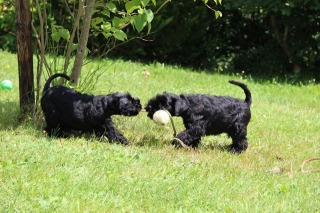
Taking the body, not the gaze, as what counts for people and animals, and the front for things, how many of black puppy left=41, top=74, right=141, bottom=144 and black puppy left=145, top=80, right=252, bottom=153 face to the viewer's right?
1

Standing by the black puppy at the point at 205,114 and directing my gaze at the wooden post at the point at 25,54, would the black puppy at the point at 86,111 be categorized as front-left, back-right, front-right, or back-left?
front-left

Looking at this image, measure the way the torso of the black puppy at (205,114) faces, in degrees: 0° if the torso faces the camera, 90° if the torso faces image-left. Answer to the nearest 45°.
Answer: approximately 90°

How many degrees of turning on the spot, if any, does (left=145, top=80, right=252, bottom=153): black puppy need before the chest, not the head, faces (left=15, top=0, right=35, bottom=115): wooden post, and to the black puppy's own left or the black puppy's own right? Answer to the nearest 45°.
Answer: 0° — it already faces it

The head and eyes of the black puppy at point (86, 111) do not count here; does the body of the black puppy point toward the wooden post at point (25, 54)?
no

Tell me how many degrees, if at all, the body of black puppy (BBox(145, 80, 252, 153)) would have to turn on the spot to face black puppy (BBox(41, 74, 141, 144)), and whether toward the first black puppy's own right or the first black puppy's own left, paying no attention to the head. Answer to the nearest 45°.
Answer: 0° — it already faces it

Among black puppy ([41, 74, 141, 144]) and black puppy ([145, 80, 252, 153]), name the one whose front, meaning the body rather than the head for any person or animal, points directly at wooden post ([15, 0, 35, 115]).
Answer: black puppy ([145, 80, 252, 153])

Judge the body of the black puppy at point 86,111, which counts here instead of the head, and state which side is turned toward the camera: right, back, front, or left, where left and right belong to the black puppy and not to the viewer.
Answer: right

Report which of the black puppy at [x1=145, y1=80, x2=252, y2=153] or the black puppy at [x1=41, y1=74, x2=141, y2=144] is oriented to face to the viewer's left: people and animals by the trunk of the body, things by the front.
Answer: the black puppy at [x1=145, y1=80, x2=252, y2=153]

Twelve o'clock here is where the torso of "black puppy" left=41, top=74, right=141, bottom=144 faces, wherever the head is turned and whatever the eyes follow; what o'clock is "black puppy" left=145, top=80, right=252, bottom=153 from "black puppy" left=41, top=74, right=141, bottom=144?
"black puppy" left=145, top=80, right=252, bottom=153 is roughly at 12 o'clock from "black puppy" left=41, top=74, right=141, bottom=144.

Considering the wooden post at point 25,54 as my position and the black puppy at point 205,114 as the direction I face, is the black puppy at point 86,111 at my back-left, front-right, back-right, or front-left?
front-right

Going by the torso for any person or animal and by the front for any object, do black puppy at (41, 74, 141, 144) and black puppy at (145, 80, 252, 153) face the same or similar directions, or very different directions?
very different directions
